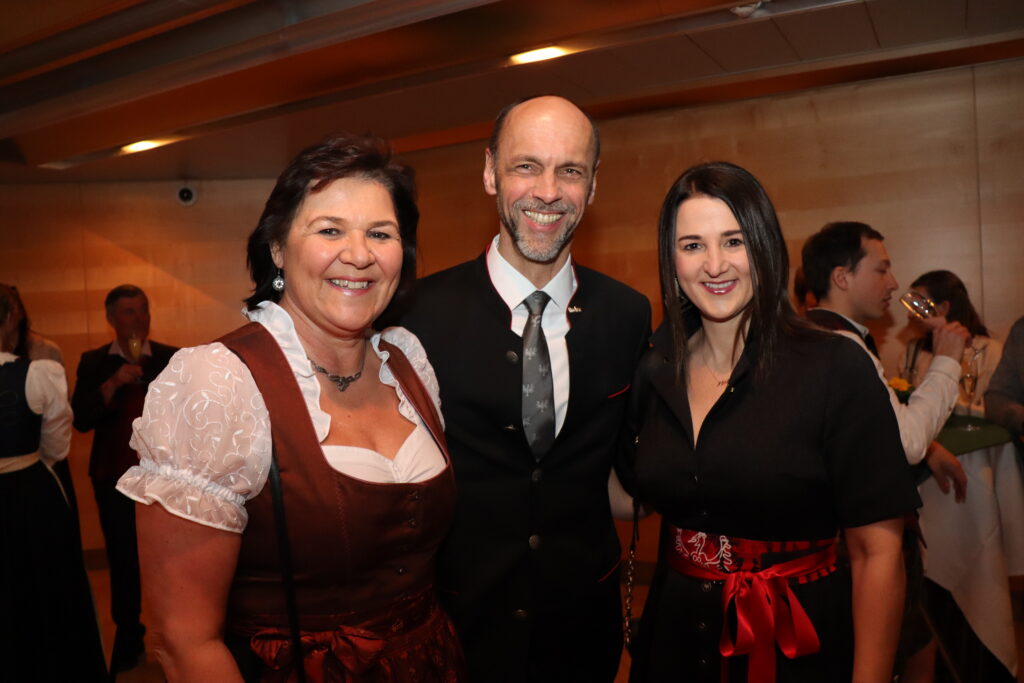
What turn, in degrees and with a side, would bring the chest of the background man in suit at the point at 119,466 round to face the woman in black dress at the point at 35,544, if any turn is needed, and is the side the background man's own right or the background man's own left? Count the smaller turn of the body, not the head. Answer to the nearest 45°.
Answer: approximately 45° to the background man's own right

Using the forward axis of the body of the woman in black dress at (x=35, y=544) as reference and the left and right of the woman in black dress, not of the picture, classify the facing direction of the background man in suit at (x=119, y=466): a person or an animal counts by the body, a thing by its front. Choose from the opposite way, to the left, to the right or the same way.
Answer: the opposite way

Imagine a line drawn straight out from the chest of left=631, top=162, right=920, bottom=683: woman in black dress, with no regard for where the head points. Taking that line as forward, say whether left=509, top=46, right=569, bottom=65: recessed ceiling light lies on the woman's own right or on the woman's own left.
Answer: on the woman's own right

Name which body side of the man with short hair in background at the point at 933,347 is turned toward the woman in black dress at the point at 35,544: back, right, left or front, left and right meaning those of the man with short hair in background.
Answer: back

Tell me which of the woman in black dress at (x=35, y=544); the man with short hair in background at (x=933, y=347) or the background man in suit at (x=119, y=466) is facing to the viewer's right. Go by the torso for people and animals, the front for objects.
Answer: the man with short hair in background

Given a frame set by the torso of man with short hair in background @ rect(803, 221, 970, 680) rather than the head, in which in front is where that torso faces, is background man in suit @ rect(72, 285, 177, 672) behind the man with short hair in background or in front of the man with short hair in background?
behind
